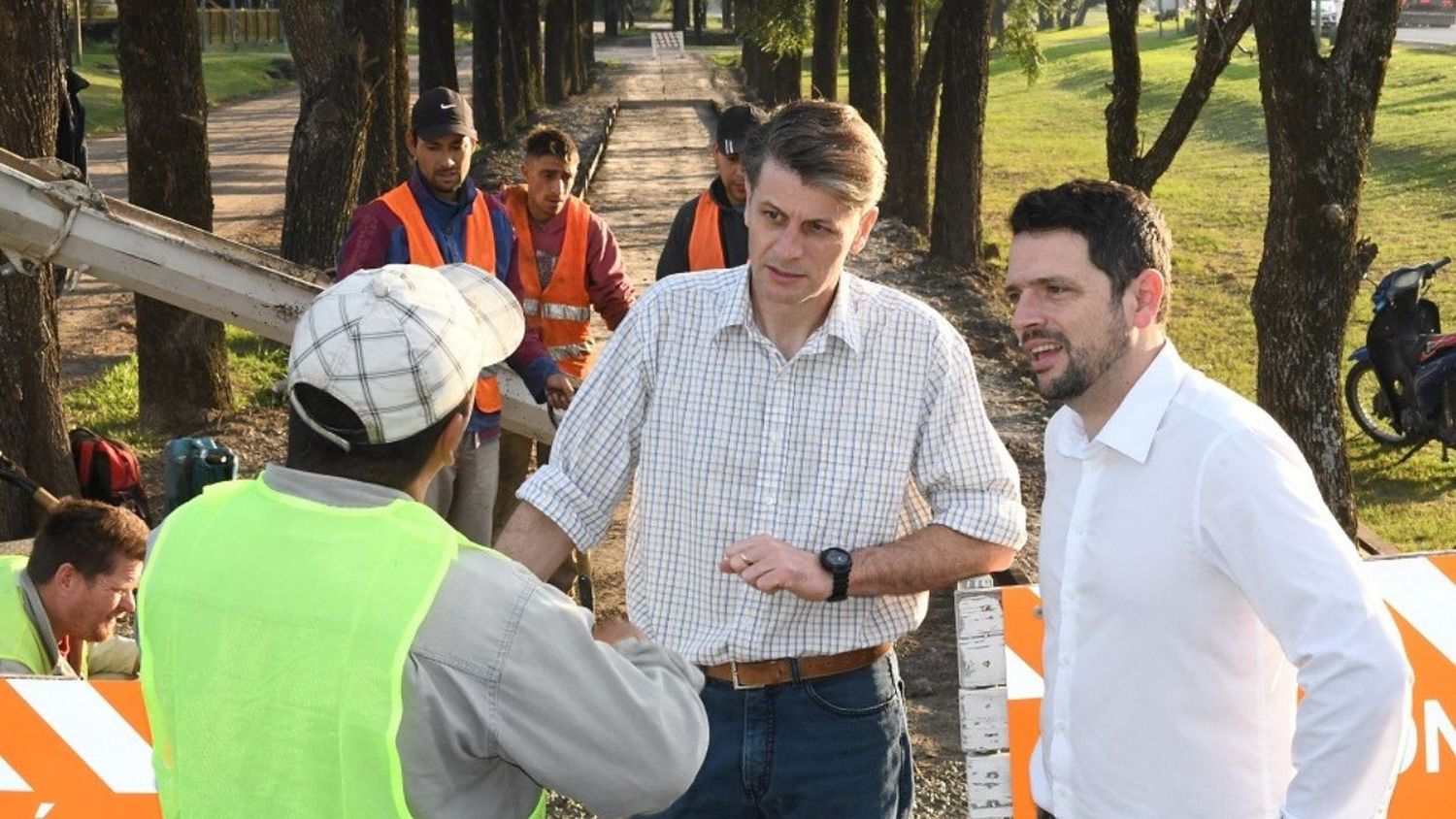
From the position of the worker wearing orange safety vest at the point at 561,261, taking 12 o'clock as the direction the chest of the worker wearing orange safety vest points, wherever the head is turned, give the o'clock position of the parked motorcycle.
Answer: The parked motorcycle is roughly at 8 o'clock from the worker wearing orange safety vest.

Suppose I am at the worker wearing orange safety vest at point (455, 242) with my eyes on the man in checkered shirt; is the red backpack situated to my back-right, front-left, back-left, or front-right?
back-right

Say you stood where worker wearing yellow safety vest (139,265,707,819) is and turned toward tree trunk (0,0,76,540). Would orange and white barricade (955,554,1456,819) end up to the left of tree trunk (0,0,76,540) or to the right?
right

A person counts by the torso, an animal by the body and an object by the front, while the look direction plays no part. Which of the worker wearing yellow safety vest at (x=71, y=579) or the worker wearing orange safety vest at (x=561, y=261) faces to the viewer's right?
the worker wearing yellow safety vest

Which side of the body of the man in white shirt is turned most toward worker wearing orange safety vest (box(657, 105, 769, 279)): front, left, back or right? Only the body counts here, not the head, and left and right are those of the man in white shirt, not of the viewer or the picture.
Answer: right

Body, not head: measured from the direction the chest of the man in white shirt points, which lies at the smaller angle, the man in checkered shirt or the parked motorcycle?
the man in checkered shirt

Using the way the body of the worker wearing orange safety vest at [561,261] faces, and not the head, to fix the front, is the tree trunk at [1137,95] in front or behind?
behind

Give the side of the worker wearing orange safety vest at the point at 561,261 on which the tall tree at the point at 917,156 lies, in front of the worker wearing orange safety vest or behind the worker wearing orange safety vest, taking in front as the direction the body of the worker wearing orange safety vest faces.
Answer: behind

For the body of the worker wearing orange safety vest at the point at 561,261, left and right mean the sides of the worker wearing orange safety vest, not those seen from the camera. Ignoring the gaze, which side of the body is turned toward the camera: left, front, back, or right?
front

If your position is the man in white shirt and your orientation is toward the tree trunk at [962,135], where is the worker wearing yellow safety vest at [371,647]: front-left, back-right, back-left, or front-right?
back-left

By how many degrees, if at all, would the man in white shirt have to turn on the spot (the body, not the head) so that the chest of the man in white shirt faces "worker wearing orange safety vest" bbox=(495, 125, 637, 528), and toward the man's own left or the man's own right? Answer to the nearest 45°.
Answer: approximately 90° to the man's own right

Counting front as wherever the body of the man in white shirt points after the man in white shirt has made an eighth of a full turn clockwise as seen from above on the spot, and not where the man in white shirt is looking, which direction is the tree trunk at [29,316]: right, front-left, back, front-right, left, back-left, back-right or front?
front-right

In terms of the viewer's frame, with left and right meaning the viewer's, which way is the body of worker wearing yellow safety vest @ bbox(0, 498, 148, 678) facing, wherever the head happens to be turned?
facing to the right of the viewer

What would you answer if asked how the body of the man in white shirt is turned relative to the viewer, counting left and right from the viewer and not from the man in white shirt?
facing the viewer and to the left of the viewer
